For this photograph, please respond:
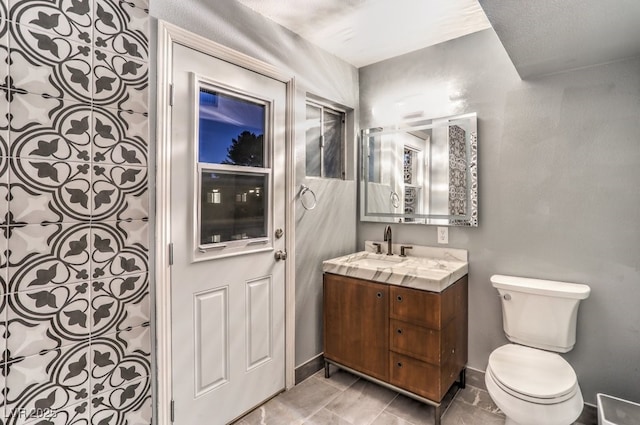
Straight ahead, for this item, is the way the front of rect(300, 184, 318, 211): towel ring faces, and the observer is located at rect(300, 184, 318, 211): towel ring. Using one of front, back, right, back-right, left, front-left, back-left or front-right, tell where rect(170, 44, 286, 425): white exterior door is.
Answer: right

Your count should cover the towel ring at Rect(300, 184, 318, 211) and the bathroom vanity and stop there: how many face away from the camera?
0

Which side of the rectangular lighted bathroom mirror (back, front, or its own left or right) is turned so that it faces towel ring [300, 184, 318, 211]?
front

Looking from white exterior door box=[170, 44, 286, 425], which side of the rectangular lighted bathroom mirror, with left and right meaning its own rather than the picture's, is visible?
front

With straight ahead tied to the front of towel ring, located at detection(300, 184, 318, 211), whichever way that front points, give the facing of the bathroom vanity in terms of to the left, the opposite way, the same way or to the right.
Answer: to the right

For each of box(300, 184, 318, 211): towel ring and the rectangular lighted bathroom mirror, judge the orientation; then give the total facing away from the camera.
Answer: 0

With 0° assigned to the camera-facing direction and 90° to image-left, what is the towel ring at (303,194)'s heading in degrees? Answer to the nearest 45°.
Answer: approximately 315°

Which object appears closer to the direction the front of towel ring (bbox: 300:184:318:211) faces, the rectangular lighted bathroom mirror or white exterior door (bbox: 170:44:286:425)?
the rectangular lighted bathroom mirror

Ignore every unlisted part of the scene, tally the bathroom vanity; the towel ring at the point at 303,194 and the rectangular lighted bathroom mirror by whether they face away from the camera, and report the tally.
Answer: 0

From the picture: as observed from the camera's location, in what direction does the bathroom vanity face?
facing the viewer and to the left of the viewer

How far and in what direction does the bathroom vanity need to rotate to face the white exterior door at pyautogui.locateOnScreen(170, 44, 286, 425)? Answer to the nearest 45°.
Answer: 0° — it already faces it

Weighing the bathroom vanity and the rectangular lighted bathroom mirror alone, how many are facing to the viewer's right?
0

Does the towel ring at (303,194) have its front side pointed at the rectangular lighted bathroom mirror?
no
